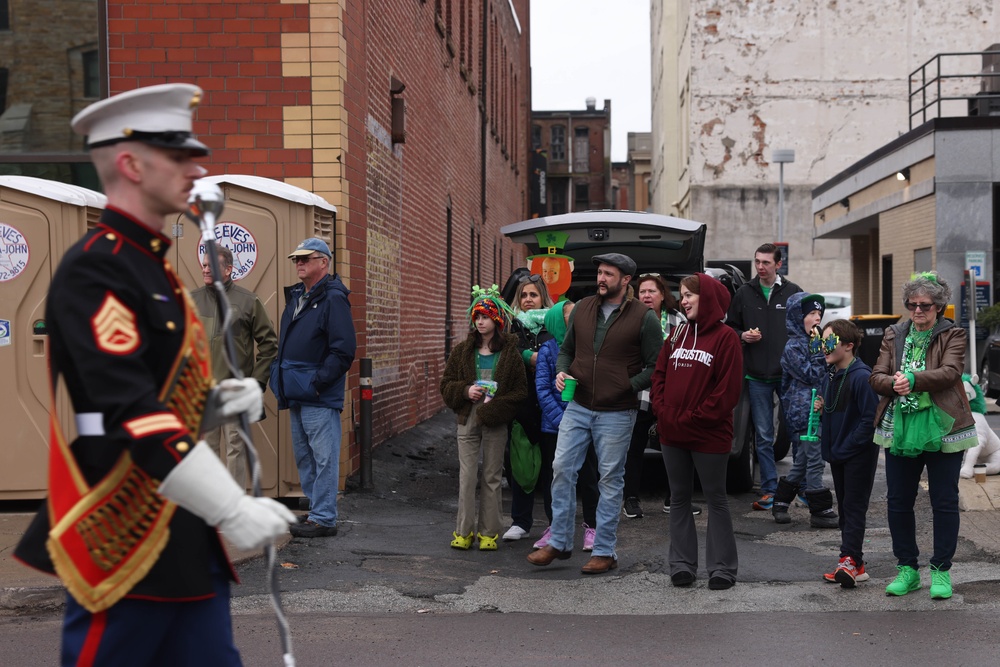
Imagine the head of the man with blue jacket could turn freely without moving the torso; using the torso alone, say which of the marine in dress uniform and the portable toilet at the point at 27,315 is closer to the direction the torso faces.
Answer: the marine in dress uniform

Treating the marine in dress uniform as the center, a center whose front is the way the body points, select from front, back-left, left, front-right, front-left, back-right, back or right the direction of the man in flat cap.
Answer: front-left

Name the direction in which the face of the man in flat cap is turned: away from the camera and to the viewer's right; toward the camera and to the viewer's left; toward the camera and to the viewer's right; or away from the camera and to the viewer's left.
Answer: toward the camera and to the viewer's left

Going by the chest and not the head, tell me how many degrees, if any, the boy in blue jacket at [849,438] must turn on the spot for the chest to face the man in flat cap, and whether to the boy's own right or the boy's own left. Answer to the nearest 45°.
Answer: approximately 45° to the boy's own right

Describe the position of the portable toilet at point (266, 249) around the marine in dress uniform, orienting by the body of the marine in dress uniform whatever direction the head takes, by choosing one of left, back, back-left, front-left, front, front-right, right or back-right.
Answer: left

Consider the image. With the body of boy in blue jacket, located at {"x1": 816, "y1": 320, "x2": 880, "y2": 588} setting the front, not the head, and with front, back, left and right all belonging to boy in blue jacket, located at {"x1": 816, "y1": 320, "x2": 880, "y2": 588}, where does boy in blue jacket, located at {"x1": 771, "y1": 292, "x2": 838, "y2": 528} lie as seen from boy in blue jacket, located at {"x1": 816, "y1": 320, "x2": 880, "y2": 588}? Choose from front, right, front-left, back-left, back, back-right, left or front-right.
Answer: back-right

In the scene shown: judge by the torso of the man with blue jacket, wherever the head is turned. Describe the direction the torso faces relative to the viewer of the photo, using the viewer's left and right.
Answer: facing the viewer and to the left of the viewer

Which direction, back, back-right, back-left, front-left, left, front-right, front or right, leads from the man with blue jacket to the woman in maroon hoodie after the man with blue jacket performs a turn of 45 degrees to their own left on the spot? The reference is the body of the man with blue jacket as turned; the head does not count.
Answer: front-left

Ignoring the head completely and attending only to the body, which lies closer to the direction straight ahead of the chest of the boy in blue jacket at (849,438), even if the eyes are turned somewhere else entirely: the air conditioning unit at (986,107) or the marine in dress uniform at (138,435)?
the marine in dress uniform

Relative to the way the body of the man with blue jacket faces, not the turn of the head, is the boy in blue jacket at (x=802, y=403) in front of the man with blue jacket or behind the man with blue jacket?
behind

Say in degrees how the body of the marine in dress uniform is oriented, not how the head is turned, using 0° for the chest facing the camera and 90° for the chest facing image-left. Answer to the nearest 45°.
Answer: approximately 270°

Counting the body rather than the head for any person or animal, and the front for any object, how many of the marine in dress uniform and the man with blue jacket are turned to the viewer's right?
1

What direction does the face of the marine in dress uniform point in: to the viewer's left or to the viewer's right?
to the viewer's right
